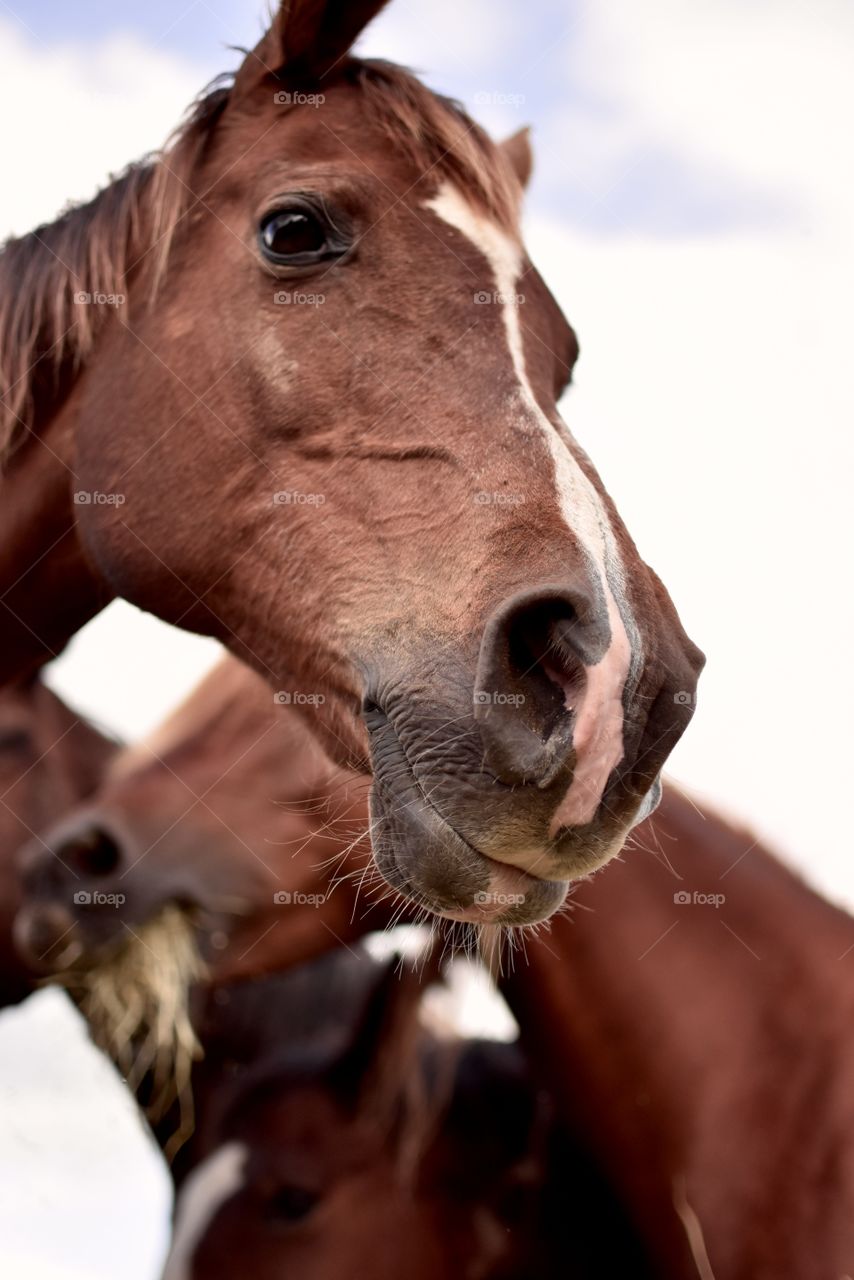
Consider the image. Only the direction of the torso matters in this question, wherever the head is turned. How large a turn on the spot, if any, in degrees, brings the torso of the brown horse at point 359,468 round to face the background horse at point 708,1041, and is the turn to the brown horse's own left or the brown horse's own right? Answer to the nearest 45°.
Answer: approximately 45° to the brown horse's own left

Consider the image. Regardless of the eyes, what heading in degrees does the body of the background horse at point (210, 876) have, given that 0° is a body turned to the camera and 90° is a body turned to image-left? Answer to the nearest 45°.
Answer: approximately 90°

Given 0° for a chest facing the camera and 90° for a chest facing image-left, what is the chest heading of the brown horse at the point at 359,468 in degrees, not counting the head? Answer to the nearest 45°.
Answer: approximately 315°

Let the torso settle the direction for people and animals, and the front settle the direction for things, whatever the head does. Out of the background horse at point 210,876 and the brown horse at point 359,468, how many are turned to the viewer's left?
1

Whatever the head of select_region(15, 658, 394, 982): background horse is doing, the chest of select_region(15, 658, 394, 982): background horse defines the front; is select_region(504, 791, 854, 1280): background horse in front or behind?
behind

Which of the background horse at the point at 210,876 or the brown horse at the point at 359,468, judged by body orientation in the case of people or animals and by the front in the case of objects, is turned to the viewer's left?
the background horse
